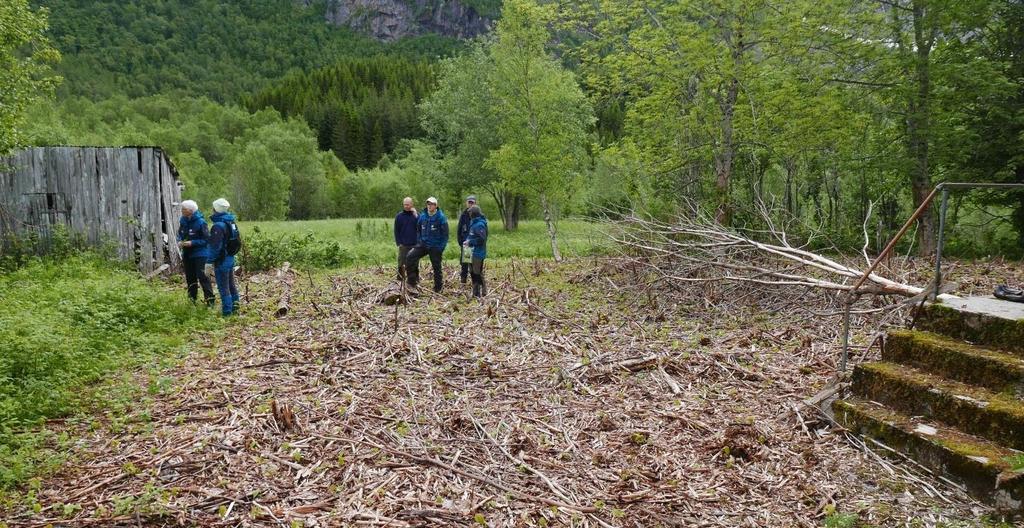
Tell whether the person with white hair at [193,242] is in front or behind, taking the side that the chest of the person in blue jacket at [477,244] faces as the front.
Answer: in front

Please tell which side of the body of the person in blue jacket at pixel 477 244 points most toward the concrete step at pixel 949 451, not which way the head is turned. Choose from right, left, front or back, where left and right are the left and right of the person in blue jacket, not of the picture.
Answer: left

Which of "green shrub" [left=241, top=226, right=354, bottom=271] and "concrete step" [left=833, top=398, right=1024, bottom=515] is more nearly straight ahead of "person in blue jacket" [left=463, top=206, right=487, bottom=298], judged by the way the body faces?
the green shrub

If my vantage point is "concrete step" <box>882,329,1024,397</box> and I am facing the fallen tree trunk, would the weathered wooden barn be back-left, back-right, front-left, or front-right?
front-left

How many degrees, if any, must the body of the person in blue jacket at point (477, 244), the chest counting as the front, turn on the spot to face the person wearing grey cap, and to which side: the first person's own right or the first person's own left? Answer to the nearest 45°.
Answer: approximately 90° to the first person's own right

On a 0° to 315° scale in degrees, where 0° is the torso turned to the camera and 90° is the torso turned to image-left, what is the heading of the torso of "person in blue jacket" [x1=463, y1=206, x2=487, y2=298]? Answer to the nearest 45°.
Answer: approximately 90°

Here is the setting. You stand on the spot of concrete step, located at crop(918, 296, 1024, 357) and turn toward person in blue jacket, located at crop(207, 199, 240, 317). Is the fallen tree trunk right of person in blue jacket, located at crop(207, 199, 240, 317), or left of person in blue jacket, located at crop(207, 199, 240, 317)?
right

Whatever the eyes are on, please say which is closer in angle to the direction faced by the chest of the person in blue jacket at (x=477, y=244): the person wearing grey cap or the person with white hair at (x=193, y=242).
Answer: the person with white hair

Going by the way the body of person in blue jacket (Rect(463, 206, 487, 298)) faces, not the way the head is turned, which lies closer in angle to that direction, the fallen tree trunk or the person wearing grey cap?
the person wearing grey cap

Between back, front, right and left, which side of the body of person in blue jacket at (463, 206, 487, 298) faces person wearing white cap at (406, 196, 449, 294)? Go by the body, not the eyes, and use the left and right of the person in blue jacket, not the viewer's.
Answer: front

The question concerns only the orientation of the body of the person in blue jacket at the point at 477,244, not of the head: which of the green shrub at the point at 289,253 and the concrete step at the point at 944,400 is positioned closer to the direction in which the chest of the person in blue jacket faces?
the green shrub

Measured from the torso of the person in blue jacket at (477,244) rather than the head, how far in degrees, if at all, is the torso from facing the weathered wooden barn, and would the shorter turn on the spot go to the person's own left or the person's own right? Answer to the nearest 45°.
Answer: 0° — they already face it

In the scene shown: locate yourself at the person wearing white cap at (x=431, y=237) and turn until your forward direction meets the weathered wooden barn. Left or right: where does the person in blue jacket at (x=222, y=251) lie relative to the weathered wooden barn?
left
